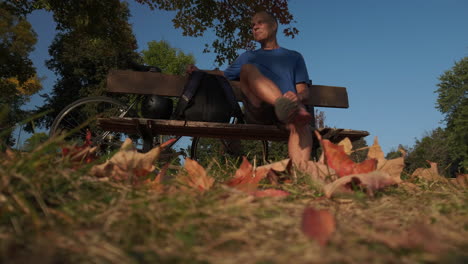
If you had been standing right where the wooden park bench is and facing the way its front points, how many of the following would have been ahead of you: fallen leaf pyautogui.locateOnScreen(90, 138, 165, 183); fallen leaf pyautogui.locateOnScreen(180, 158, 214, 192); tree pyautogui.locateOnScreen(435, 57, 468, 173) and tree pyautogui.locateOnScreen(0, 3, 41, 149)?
2

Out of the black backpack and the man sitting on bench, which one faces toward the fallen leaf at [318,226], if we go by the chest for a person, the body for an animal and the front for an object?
the man sitting on bench

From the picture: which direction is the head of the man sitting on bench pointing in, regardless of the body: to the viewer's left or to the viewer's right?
to the viewer's left

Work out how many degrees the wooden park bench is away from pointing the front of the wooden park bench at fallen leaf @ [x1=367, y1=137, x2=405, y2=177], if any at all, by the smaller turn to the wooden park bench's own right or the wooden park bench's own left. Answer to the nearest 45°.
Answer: approximately 45° to the wooden park bench's own left

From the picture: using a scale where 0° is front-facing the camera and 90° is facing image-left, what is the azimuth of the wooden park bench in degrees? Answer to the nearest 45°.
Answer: approximately 0°

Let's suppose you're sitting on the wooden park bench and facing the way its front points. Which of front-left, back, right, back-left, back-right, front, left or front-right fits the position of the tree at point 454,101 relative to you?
back-left
